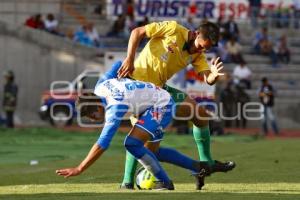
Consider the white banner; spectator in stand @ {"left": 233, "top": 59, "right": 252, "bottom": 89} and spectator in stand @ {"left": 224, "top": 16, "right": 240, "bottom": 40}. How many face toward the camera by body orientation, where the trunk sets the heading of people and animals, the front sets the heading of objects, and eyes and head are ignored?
3

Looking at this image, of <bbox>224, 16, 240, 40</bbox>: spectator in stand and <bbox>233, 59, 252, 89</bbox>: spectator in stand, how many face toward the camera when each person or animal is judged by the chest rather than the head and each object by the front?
2

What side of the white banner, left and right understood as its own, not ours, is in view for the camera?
front

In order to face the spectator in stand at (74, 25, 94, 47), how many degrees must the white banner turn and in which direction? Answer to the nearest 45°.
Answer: approximately 90° to its right

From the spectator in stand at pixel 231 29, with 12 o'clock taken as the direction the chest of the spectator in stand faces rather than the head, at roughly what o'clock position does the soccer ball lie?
The soccer ball is roughly at 12 o'clock from the spectator in stand.

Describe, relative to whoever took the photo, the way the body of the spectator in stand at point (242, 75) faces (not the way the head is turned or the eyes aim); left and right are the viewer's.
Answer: facing the viewer

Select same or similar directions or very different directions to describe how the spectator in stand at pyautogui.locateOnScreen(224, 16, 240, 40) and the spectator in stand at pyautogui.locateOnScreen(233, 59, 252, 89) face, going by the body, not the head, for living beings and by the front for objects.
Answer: same or similar directions

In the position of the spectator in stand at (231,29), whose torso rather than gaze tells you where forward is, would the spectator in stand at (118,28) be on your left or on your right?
on your right

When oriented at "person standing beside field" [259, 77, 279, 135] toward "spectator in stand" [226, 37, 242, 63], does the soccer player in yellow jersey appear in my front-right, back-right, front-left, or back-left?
back-left
